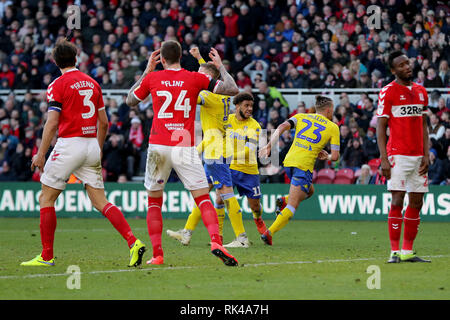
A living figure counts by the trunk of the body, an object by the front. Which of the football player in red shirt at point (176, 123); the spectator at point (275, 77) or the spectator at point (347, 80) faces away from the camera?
the football player in red shirt

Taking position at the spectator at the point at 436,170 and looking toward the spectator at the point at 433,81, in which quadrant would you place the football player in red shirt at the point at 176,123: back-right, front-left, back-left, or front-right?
back-left

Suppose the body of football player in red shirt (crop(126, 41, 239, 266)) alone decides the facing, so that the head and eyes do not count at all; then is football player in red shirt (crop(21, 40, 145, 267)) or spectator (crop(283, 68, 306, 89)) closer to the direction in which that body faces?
the spectator

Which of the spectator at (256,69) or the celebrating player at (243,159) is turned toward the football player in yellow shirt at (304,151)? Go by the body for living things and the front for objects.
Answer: the spectator

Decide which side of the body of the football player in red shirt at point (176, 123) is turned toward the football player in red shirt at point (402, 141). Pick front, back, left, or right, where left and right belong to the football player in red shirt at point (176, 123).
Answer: right

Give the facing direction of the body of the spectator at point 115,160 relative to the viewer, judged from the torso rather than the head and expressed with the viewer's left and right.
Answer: facing the viewer

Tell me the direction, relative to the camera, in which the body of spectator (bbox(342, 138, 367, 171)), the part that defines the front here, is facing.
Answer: toward the camera

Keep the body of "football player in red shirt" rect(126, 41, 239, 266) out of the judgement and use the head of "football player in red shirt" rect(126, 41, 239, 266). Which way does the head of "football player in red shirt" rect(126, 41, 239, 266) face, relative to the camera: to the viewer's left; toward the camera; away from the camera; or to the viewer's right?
away from the camera

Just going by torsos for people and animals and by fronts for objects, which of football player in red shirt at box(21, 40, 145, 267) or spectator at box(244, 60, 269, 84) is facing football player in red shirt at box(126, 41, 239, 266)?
the spectator

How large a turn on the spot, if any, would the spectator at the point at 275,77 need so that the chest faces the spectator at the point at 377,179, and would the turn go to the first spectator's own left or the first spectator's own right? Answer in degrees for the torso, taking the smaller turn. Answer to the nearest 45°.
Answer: approximately 45° to the first spectator's own left

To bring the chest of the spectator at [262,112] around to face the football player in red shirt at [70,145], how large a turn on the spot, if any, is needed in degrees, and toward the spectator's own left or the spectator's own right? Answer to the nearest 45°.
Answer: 0° — they already face them

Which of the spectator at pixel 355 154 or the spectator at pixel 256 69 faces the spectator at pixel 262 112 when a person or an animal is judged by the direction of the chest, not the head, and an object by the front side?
the spectator at pixel 256 69

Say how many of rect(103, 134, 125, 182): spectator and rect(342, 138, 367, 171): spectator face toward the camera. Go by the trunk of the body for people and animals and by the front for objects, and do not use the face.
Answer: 2

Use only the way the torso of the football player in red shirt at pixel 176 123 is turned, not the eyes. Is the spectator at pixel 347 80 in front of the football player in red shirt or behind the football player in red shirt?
in front

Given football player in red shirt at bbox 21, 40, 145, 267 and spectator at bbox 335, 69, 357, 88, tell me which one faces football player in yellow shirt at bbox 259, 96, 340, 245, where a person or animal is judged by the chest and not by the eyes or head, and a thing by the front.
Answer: the spectator

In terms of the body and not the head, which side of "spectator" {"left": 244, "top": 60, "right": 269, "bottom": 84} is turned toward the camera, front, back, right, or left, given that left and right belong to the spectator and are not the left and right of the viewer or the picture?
front
